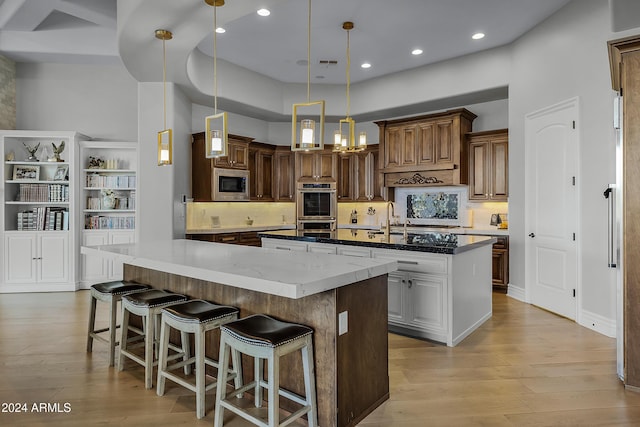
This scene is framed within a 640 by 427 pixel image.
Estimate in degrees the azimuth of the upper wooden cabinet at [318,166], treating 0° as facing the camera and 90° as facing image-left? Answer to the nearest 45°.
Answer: approximately 0°

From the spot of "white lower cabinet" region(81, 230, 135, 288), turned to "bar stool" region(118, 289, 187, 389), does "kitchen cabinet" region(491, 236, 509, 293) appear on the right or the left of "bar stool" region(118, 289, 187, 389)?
left

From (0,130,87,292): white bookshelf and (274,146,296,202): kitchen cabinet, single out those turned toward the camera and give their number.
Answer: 2

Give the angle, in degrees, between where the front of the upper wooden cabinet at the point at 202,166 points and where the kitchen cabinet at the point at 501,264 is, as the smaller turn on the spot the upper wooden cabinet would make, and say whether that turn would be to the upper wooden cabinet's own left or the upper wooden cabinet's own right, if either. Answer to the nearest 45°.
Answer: approximately 45° to the upper wooden cabinet's own left

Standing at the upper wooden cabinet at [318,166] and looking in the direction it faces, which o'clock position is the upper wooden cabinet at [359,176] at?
the upper wooden cabinet at [359,176] is roughly at 9 o'clock from the upper wooden cabinet at [318,166].

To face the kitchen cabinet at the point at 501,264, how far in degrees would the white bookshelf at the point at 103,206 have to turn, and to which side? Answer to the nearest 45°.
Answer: approximately 45° to its left

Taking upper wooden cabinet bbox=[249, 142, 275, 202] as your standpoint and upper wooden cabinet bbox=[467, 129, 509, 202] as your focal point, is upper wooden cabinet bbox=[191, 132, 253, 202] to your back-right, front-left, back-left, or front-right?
back-right

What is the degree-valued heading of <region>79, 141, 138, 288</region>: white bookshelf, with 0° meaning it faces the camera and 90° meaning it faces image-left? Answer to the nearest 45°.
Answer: approximately 0°

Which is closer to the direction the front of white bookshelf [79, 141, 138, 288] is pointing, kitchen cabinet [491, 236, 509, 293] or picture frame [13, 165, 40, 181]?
the kitchen cabinet

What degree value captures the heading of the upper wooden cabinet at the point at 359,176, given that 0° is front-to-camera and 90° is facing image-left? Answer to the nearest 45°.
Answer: approximately 45°

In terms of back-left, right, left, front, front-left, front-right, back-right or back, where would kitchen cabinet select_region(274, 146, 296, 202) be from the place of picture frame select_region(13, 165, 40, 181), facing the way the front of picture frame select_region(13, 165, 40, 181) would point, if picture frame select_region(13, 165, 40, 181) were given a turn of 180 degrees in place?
right
